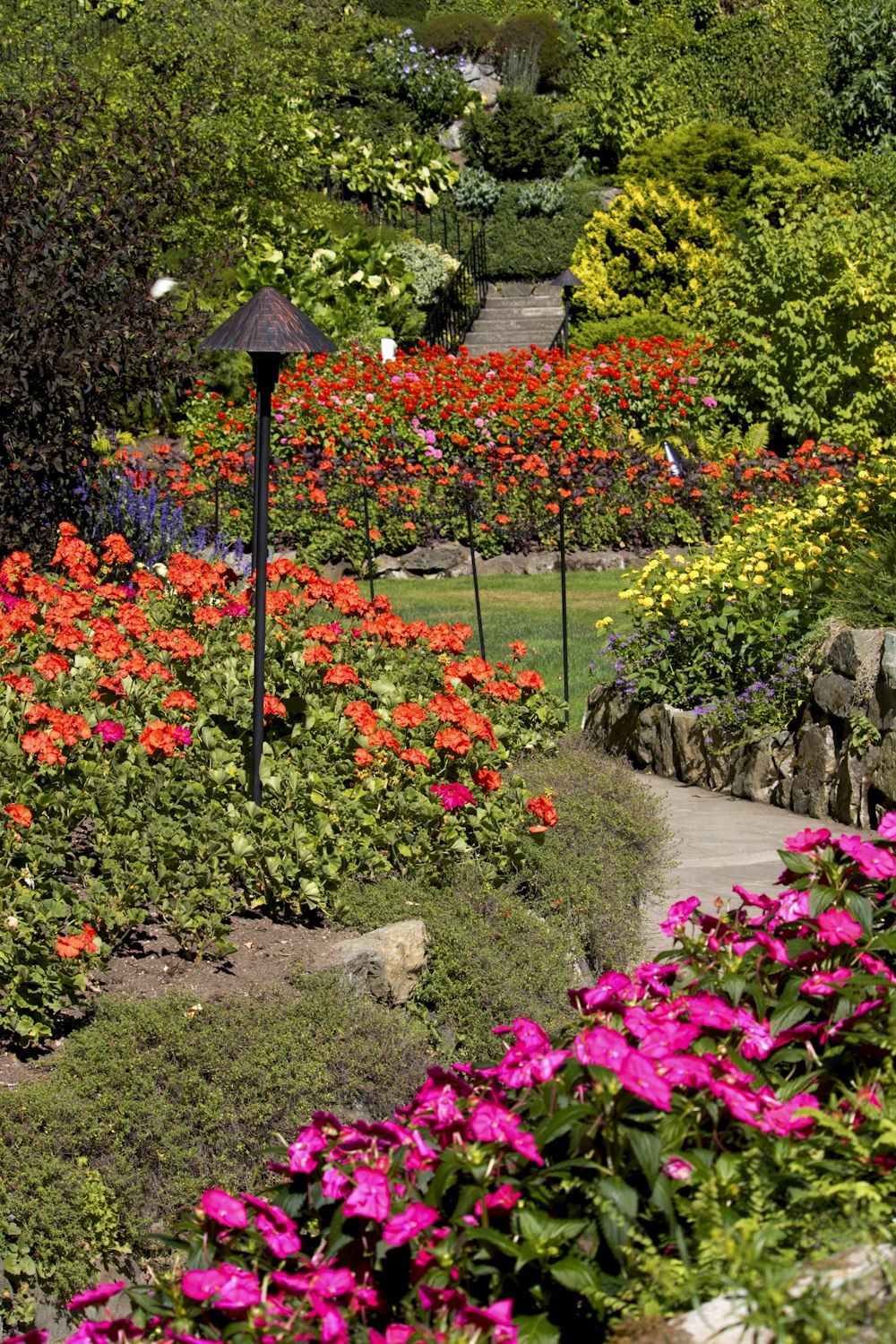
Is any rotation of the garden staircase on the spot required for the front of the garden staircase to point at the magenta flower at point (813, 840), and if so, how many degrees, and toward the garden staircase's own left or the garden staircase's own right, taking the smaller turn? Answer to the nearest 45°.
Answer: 0° — it already faces it

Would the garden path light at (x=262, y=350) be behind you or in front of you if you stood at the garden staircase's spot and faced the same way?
in front

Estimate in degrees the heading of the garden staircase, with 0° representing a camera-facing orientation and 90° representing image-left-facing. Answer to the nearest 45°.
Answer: approximately 0°

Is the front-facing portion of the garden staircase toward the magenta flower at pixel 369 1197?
yes

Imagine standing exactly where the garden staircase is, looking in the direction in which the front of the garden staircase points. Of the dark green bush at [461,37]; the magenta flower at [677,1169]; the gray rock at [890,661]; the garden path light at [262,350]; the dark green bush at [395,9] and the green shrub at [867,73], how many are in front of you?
3

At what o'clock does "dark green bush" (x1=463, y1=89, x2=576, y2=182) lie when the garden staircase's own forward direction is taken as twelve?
The dark green bush is roughly at 6 o'clock from the garden staircase.

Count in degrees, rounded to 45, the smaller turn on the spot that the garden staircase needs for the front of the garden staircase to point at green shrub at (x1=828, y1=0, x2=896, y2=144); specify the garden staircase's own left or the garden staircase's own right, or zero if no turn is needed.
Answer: approximately 135° to the garden staircase's own left

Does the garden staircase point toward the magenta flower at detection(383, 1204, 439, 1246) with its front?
yes

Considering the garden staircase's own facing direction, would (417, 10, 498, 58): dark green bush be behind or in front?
behind

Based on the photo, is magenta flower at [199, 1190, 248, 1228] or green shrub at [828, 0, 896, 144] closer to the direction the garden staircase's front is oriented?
the magenta flower

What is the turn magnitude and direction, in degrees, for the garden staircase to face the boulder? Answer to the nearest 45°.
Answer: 0° — it already faces it

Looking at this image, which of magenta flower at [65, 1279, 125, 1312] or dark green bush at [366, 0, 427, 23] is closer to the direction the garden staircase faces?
the magenta flower

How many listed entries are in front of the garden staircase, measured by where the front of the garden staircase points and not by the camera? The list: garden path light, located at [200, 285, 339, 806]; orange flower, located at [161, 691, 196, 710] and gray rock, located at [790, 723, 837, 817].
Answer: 3
